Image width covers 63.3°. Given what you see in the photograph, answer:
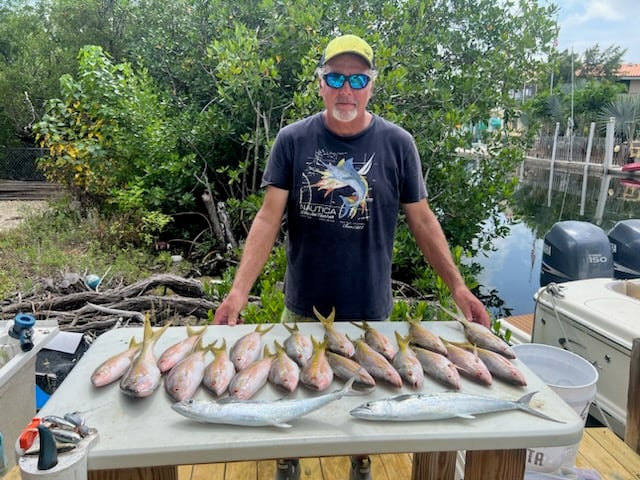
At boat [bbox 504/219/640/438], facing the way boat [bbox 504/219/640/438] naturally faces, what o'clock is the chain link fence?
The chain link fence is roughly at 5 o'clock from the boat.

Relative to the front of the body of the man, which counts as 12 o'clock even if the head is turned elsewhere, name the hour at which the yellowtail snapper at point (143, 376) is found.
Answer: The yellowtail snapper is roughly at 1 o'clock from the man.

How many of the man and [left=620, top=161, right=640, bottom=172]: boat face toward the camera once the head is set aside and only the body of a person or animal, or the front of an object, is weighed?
1

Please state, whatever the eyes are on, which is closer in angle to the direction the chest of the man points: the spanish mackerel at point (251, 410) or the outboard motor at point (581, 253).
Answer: the spanish mackerel

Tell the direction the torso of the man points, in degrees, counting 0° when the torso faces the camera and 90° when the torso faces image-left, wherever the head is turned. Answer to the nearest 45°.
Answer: approximately 0°
